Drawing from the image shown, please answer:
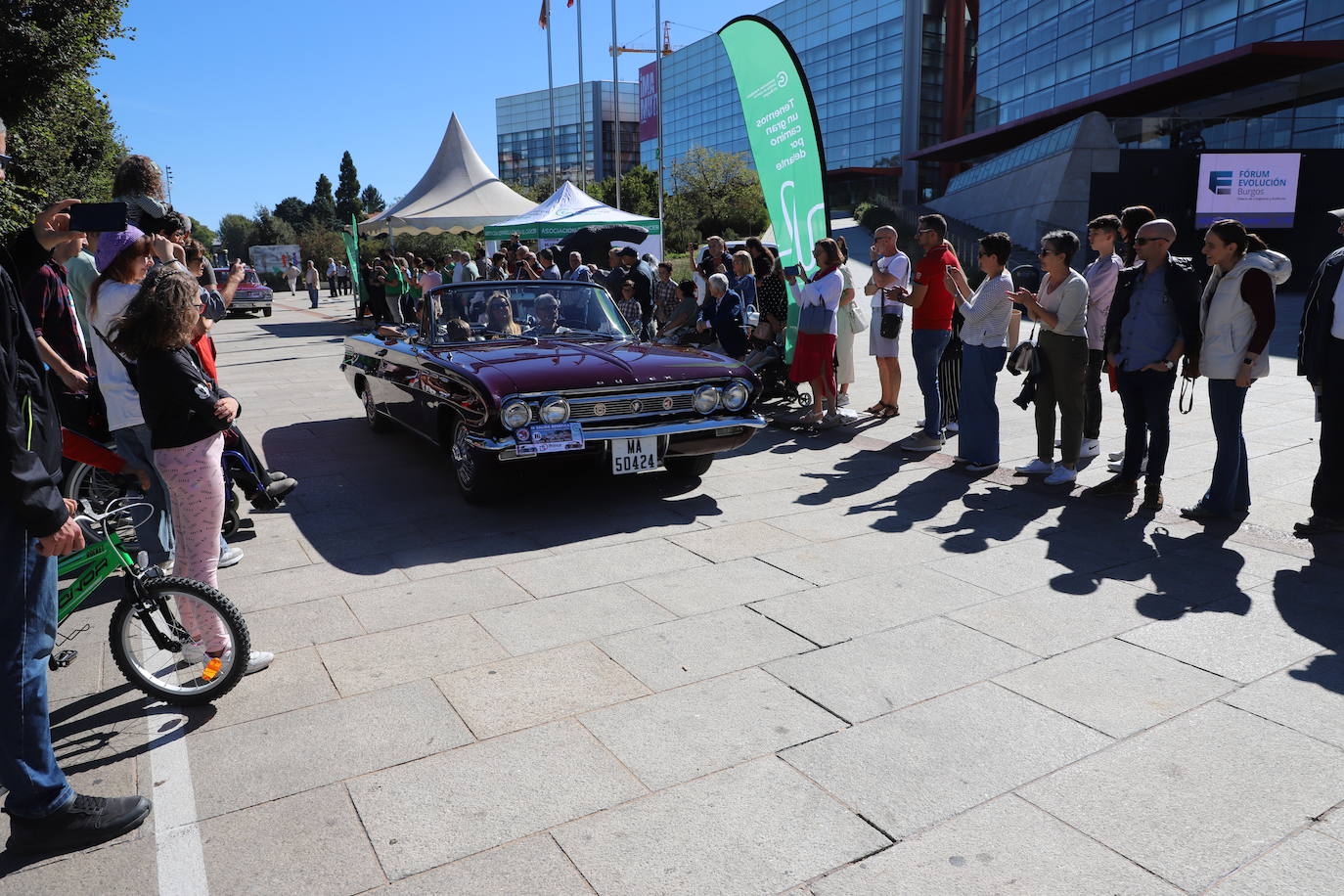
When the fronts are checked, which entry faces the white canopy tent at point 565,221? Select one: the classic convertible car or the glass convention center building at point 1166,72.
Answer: the glass convention center building

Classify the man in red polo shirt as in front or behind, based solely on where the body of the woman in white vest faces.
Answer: in front

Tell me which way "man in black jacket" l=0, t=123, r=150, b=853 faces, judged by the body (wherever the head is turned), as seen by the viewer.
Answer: to the viewer's right

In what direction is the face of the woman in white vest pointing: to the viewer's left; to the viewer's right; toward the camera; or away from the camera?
to the viewer's left

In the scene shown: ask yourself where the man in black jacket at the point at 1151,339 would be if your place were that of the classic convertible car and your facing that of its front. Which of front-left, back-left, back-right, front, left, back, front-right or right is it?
front-left

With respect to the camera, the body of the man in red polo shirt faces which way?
to the viewer's left

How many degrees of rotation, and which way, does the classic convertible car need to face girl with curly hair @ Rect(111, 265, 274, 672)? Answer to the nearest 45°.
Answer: approximately 90° to its right

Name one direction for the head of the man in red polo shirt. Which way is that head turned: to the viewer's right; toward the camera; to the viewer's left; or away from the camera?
to the viewer's left

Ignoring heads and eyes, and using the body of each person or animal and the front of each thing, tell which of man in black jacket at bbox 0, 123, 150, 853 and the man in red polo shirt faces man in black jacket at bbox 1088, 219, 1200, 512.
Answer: man in black jacket at bbox 0, 123, 150, 853

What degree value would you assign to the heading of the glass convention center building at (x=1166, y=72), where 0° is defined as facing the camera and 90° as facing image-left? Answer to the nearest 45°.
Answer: approximately 45°
